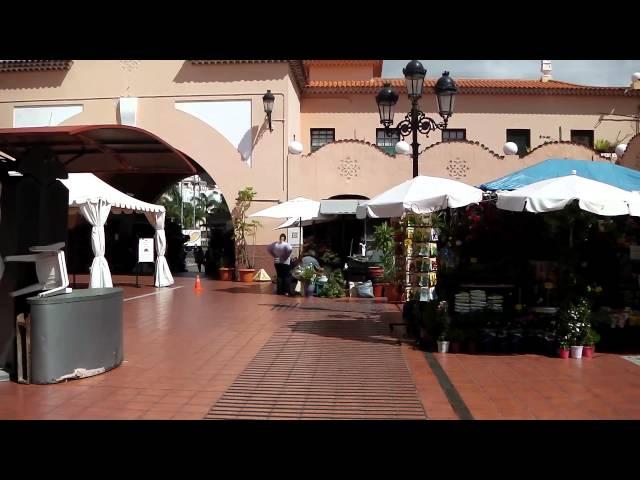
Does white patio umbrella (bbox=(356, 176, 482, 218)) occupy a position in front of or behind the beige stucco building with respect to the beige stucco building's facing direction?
in front

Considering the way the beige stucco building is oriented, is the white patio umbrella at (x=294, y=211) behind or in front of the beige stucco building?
in front

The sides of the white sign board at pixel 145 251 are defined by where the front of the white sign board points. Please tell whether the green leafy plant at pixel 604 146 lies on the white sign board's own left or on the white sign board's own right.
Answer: on the white sign board's own left

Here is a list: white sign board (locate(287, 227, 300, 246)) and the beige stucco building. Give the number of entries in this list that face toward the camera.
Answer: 2

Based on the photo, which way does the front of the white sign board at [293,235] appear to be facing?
toward the camera

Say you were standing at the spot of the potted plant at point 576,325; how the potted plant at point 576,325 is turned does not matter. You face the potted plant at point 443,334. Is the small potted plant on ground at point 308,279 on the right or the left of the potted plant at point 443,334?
right

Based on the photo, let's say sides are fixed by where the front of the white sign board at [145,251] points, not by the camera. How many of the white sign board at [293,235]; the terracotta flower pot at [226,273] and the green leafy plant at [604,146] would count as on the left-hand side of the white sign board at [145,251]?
3

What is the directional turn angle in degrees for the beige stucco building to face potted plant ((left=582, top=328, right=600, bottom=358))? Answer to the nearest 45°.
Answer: approximately 45° to its left

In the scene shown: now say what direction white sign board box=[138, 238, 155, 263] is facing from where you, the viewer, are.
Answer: facing the viewer
